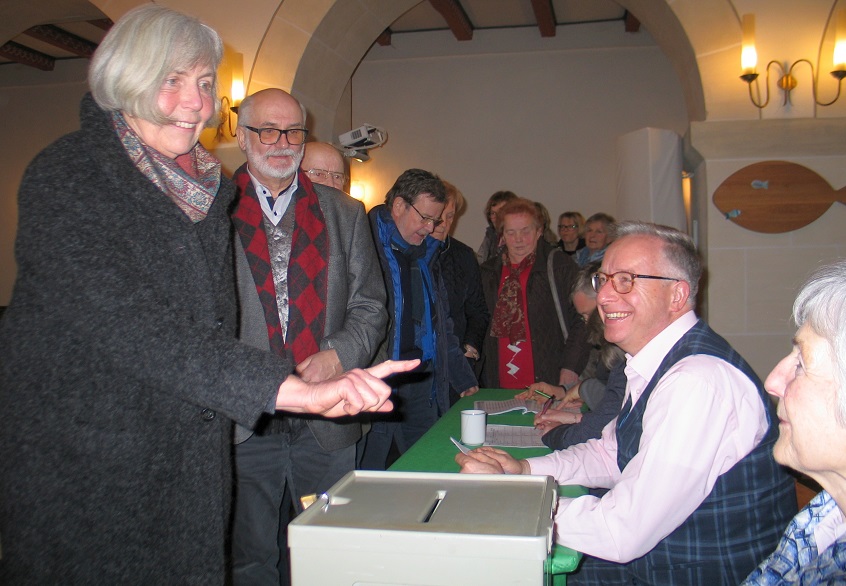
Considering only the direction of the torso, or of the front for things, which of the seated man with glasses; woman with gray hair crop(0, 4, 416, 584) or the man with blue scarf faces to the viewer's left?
the seated man with glasses

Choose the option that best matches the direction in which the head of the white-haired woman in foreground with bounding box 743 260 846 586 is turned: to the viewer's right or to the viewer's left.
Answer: to the viewer's left

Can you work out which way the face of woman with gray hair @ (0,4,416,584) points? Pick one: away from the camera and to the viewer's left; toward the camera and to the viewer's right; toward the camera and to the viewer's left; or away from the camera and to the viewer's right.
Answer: toward the camera and to the viewer's right

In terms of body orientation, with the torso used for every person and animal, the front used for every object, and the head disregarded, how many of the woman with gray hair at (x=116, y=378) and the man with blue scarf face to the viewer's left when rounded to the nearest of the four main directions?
0

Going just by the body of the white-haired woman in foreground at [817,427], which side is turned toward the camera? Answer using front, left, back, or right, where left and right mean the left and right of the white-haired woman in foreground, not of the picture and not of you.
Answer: left

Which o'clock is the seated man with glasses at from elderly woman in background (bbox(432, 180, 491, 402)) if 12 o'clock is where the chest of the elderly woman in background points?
The seated man with glasses is roughly at 10 o'clock from the elderly woman in background.

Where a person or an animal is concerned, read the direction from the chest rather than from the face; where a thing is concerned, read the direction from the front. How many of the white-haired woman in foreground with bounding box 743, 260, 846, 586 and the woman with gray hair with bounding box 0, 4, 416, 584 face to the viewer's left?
1

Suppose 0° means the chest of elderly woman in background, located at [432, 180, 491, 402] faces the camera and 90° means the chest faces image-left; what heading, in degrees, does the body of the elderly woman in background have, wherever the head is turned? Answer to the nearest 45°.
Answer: approximately 45°

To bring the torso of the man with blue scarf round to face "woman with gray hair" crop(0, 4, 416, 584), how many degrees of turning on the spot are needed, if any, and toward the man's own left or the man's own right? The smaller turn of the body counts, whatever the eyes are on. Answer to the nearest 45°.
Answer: approximately 45° to the man's own right

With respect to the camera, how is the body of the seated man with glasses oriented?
to the viewer's left

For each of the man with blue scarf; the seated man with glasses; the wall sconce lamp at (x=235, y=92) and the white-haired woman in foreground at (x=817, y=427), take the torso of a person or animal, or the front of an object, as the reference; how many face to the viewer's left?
2

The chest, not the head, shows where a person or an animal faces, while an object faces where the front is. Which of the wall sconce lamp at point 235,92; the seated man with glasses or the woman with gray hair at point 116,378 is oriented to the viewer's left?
the seated man with glasses

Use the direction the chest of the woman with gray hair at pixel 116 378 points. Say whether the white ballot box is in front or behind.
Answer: in front

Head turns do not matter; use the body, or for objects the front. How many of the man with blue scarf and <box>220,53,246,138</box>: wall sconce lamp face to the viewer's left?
0

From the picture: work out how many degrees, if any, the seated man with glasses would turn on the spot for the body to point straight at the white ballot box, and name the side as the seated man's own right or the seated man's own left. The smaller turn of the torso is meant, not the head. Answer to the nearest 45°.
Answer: approximately 45° to the seated man's own left

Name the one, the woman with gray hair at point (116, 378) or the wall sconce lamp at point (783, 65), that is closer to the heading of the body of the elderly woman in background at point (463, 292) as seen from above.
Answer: the woman with gray hair

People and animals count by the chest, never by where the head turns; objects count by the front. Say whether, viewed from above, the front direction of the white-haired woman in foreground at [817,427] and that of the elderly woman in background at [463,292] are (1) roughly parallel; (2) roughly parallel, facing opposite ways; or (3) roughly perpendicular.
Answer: roughly perpendicular

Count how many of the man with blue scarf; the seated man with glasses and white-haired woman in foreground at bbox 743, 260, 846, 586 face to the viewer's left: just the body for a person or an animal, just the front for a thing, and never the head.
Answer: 2
